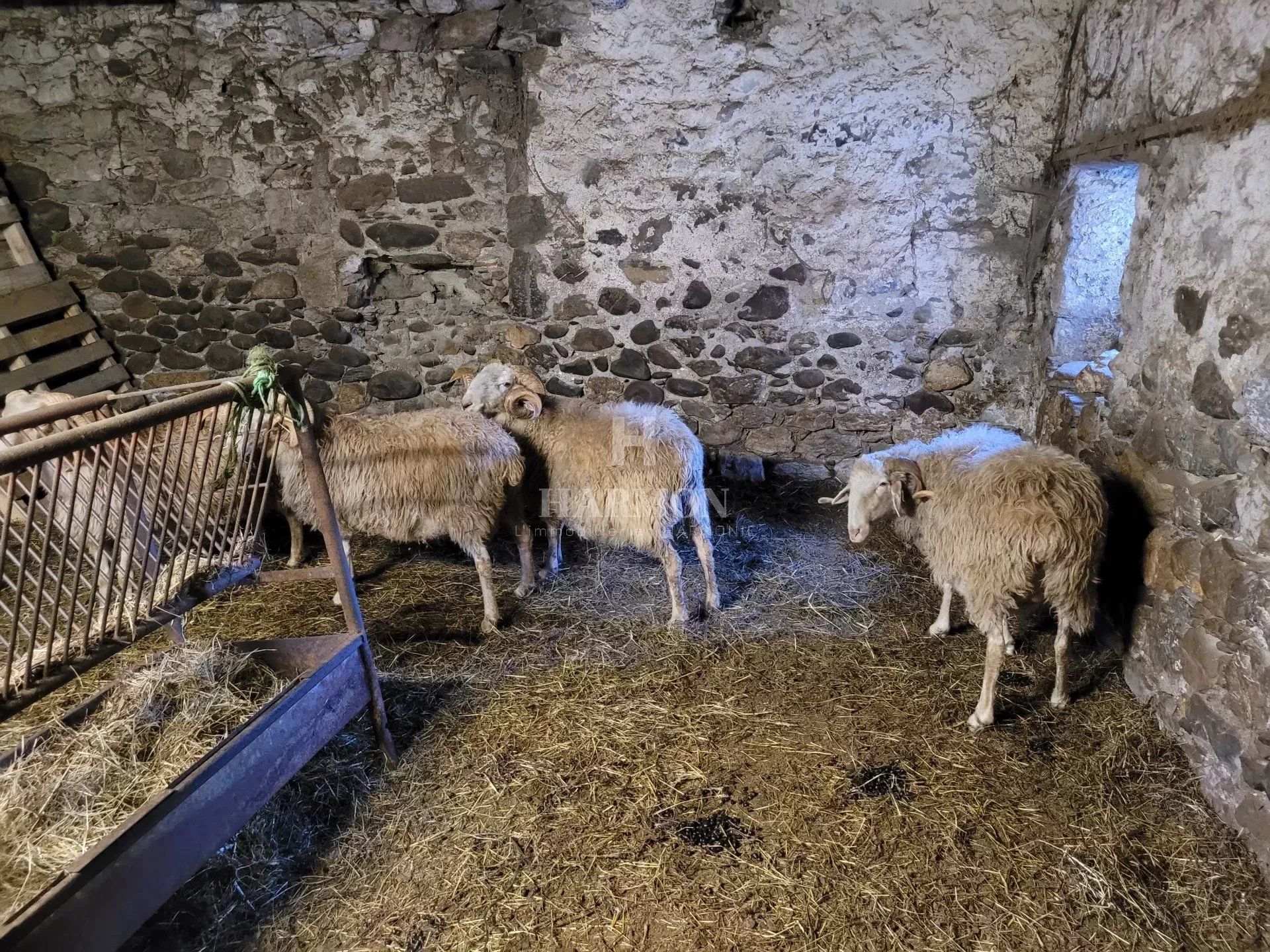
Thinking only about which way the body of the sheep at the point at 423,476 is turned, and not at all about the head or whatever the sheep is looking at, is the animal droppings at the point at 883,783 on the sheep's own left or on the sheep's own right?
on the sheep's own left

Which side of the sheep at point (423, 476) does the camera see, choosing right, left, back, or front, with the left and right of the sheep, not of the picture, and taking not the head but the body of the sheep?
left
